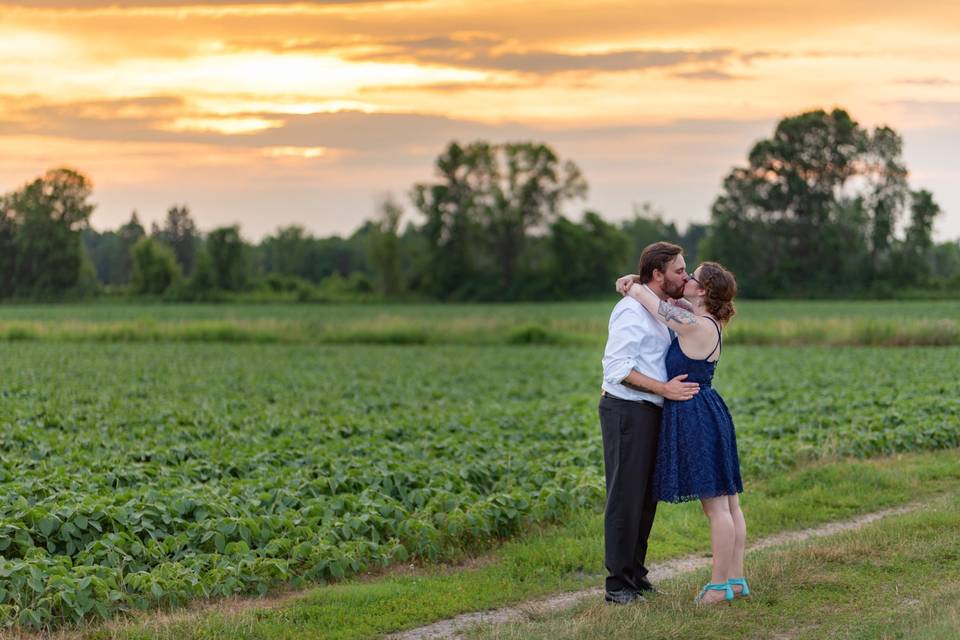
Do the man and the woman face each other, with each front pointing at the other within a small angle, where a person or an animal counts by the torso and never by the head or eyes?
yes

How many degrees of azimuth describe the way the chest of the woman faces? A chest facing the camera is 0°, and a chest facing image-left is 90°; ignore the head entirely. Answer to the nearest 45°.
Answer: approximately 90°

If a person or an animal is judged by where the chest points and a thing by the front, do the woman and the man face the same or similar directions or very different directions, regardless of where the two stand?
very different directions

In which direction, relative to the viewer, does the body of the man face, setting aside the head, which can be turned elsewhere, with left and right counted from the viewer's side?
facing to the right of the viewer

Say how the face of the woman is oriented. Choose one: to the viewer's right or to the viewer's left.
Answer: to the viewer's left

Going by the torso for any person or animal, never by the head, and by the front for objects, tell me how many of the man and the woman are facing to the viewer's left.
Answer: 1

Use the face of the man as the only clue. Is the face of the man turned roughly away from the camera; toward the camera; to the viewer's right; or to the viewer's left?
to the viewer's right
